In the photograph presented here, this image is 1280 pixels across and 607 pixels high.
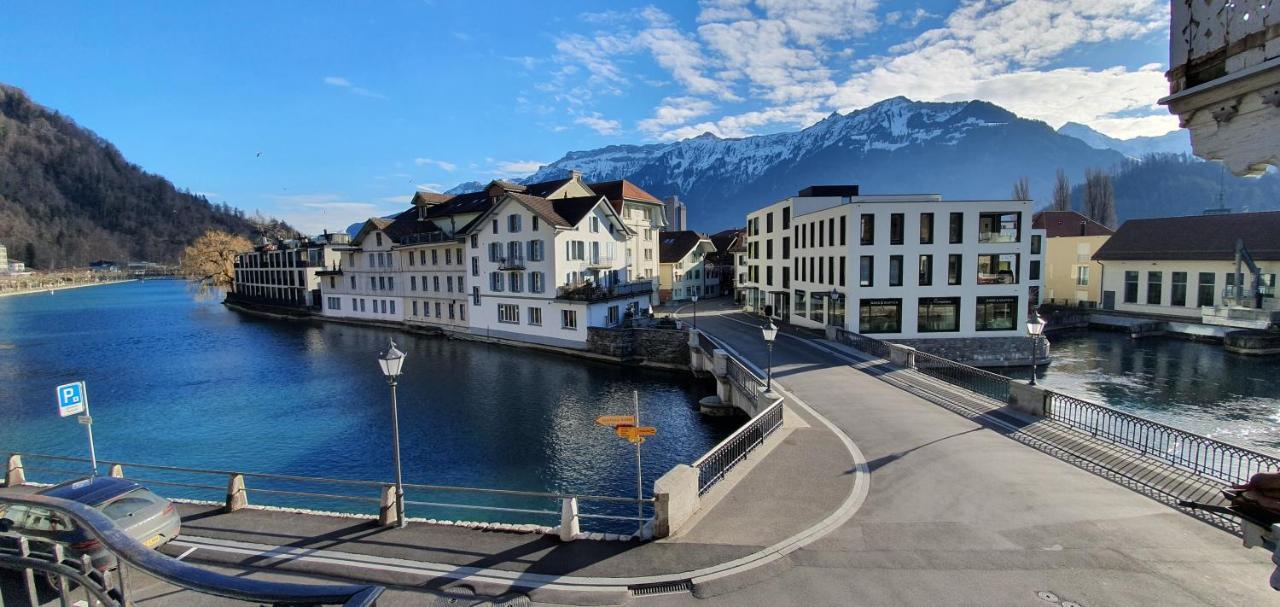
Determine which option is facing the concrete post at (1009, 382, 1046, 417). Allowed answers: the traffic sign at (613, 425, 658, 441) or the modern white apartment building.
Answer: the modern white apartment building

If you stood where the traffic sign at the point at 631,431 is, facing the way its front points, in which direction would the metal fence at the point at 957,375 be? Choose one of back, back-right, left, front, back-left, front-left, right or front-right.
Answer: back-left

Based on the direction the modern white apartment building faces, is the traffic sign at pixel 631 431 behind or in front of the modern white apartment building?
in front

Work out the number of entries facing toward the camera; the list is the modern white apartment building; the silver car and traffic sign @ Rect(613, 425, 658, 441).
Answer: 2

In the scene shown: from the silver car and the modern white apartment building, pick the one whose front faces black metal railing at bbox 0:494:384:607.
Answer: the modern white apartment building

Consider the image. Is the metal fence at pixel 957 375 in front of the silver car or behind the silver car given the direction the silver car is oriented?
behind

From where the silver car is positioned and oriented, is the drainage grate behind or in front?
behind

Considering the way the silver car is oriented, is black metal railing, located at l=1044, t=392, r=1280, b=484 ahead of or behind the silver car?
behind

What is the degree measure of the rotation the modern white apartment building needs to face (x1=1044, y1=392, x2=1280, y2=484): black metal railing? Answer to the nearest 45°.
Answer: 0° — it already faces it

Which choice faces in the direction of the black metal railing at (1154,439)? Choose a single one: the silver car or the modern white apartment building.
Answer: the modern white apartment building

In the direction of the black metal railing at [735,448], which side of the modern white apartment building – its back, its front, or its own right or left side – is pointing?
front

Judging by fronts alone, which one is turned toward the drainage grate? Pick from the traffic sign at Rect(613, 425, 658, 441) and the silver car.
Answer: the traffic sign

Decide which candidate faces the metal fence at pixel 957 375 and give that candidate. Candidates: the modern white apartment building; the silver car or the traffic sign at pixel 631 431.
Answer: the modern white apartment building
